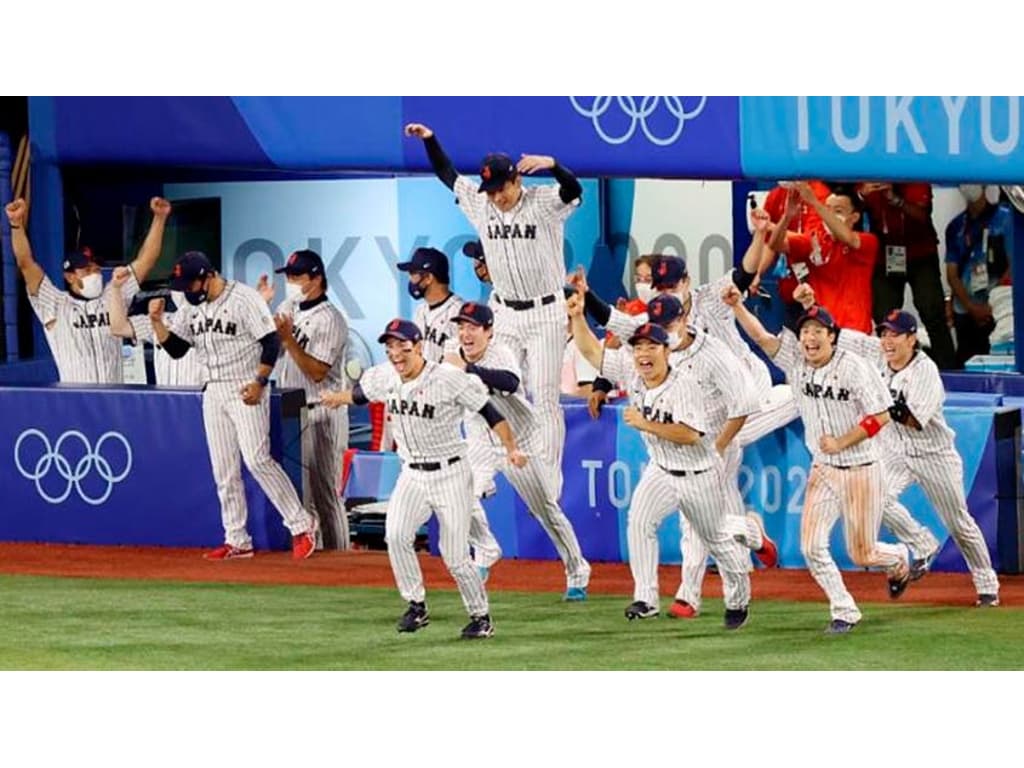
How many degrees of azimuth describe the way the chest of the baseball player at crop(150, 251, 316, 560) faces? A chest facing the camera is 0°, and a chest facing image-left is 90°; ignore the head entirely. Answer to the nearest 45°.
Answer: approximately 45°

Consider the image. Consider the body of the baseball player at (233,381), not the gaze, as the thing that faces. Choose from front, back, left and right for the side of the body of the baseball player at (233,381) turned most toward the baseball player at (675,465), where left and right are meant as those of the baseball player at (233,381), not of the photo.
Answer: left

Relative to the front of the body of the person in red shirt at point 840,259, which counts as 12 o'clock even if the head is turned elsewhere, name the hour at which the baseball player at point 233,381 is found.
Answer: The baseball player is roughly at 1 o'clock from the person in red shirt.

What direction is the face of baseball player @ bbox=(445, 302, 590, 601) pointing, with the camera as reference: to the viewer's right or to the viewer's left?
to the viewer's left
